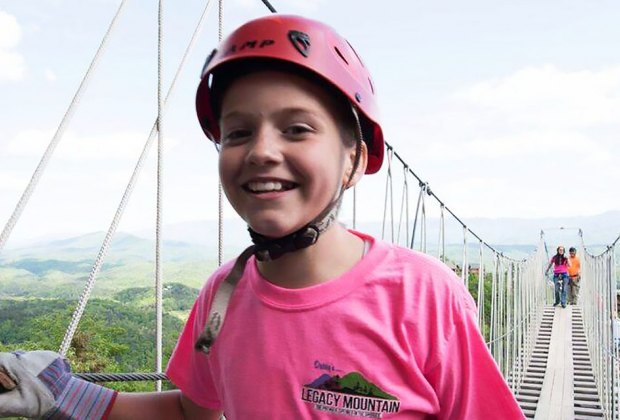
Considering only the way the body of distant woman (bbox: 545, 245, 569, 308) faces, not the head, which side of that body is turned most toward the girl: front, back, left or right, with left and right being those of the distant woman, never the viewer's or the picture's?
front

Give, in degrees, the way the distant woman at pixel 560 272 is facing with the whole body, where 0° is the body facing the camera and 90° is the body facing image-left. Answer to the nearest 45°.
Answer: approximately 0°
